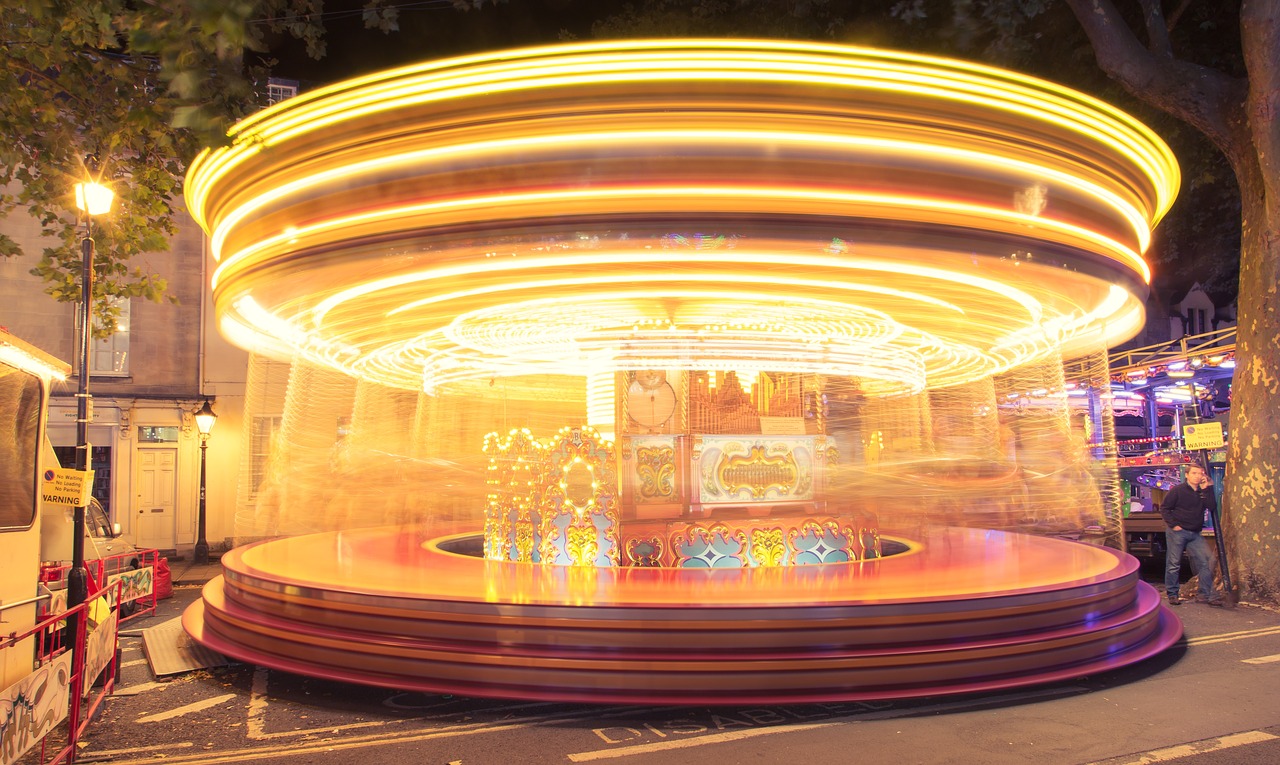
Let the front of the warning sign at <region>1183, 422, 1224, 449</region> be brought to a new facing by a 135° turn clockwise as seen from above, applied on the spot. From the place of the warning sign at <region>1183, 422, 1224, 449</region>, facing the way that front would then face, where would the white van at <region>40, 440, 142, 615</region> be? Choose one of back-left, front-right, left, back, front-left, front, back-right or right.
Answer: left

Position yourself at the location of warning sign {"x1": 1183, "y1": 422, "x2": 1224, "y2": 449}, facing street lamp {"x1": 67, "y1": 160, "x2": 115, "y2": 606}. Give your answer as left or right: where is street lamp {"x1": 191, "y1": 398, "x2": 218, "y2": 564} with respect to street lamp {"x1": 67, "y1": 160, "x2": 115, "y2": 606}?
right

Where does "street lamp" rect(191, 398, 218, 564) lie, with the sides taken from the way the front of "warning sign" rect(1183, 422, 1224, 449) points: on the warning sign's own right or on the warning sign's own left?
on the warning sign's own right

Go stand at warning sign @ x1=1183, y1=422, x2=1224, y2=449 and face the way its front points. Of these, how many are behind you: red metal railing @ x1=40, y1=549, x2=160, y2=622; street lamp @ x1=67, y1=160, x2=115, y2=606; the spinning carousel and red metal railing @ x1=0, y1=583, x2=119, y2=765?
0

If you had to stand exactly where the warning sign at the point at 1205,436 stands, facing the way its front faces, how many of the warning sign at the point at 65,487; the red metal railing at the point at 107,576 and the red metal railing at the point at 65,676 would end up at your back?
0

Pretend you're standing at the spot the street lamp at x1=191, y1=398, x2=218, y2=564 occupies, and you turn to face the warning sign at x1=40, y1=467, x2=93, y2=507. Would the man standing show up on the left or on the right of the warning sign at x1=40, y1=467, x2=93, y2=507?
left

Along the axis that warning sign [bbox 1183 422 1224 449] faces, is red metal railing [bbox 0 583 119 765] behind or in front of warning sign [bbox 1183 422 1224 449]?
in front

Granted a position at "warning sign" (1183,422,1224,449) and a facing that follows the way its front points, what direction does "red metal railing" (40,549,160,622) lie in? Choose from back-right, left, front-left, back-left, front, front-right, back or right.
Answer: front-right

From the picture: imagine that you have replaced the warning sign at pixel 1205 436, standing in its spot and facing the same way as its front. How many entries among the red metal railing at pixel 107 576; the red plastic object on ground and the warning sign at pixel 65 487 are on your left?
0

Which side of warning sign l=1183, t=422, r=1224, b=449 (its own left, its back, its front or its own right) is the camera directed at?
front

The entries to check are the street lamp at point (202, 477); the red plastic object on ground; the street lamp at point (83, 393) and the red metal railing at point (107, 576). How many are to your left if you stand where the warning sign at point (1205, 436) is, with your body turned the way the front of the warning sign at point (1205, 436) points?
0

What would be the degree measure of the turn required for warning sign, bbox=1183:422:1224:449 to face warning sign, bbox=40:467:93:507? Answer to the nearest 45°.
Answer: approximately 45° to its right

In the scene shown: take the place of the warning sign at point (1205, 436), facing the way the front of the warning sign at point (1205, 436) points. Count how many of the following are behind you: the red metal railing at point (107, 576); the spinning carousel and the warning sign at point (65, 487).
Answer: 0

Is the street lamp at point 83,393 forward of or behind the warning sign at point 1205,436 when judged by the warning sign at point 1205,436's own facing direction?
forward

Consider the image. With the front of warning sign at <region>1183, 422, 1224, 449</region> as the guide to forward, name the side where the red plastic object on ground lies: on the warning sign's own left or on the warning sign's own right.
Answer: on the warning sign's own right
